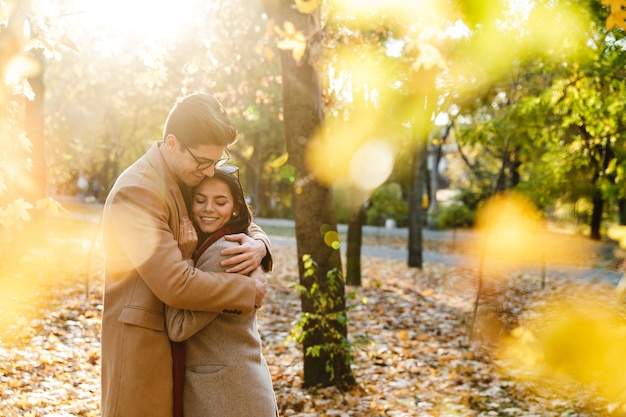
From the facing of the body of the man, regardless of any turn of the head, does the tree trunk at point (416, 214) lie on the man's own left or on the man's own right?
on the man's own left

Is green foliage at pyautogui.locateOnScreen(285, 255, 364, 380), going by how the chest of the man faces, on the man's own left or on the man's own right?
on the man's own left

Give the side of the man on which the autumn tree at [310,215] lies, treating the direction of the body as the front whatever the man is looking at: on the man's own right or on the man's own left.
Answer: on the man's own left

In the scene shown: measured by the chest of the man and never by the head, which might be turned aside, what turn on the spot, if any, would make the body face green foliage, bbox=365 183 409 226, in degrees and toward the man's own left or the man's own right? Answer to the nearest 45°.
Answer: approximately 90° to the man's own left

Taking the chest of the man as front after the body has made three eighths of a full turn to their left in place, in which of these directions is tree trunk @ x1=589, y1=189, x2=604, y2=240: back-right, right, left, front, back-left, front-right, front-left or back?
right

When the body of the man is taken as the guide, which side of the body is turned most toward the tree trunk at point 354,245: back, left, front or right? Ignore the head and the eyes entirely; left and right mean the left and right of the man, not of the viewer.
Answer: left

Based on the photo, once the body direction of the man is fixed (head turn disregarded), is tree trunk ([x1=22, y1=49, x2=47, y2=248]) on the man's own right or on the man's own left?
on the man's own left

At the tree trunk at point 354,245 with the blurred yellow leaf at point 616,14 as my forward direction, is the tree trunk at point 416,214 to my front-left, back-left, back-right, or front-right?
back-left

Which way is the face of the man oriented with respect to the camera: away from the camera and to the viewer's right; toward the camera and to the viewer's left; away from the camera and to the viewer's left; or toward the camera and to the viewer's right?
toward the camera and to the viewer's right

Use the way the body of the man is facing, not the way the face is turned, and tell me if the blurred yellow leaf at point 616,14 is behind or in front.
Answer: in front

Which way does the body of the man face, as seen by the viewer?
to the viewer's right
